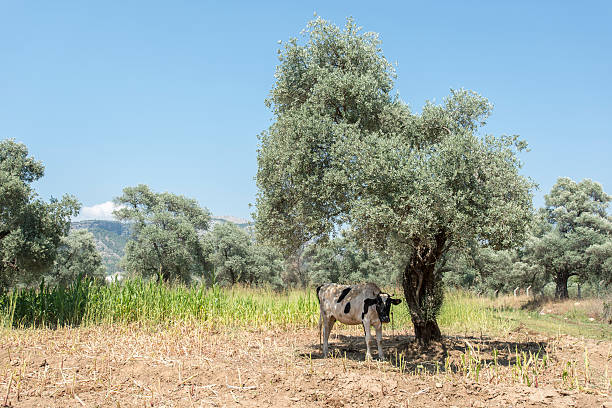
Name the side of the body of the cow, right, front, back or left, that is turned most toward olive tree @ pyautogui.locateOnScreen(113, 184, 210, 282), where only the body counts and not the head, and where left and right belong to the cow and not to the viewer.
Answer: back

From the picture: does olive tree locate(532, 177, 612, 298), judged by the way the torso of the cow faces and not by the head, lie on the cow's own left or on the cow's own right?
on the cow's own left

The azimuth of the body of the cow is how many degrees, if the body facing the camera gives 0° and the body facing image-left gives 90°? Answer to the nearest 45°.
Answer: approximately 315°
